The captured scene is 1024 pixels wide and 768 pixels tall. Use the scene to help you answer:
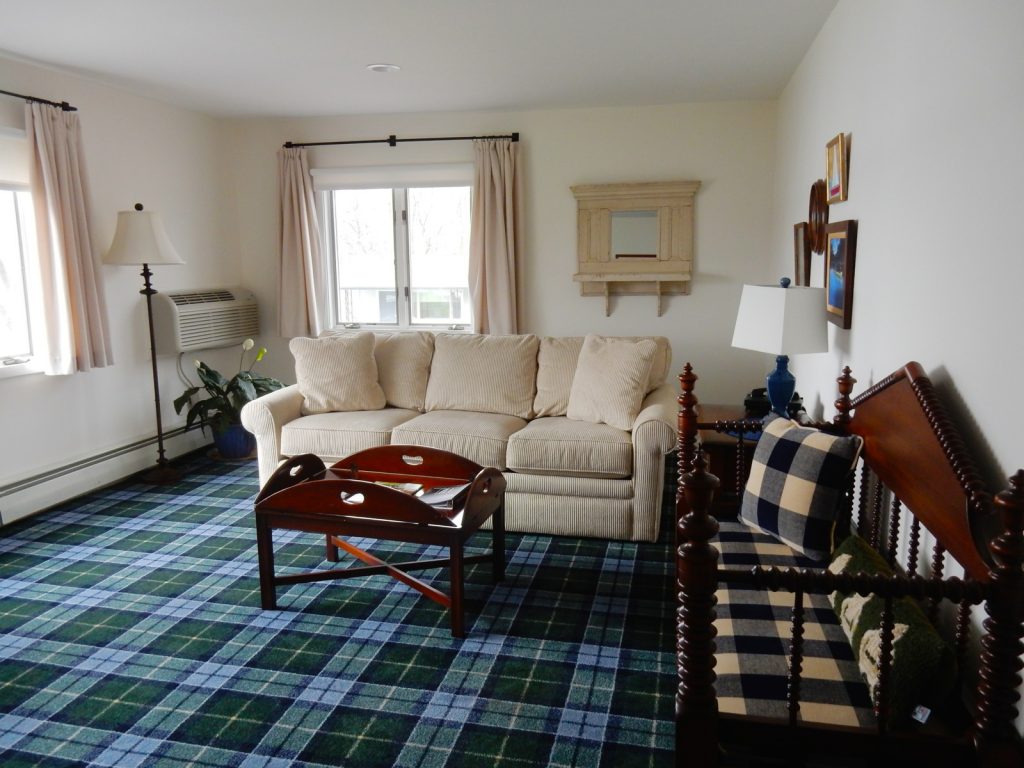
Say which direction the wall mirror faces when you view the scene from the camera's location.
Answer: facing the viewer

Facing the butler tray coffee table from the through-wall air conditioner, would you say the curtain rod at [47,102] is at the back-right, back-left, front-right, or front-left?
front-right

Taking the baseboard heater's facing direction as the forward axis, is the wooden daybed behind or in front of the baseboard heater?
in front

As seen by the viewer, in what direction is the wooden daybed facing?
to the viewer's left

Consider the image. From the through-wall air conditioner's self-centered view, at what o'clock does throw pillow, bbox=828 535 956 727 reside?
The throw pillow is roughly at 1 o'clock from the through-wall air conditioner.

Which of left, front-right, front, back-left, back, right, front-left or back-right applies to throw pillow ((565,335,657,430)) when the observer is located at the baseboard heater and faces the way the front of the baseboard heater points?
front

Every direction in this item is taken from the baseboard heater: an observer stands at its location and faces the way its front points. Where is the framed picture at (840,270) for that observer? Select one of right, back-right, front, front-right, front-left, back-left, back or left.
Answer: front

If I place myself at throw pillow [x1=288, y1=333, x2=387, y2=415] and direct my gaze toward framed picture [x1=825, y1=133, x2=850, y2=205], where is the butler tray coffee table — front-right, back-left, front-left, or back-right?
front-right

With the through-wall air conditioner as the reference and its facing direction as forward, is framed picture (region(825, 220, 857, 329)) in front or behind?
in front

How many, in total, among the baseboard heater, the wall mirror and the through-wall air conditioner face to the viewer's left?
0

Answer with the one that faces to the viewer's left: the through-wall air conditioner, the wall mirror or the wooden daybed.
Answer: the wooden daybed

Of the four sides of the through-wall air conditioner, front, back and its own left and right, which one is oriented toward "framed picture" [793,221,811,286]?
front

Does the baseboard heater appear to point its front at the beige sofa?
yes

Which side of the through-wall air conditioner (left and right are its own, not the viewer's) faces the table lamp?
front

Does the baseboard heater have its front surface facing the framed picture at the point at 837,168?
yes

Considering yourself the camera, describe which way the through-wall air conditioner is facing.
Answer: facing the viewer and to the right of the viewer

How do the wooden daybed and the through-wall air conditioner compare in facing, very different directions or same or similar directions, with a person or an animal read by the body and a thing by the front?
very different directions

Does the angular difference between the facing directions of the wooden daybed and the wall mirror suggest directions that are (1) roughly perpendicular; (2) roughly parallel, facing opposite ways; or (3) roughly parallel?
roughly perpendicular
